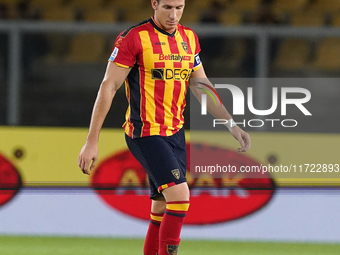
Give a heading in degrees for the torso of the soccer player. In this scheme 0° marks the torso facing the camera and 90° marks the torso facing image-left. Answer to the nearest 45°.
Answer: approximately 315°
